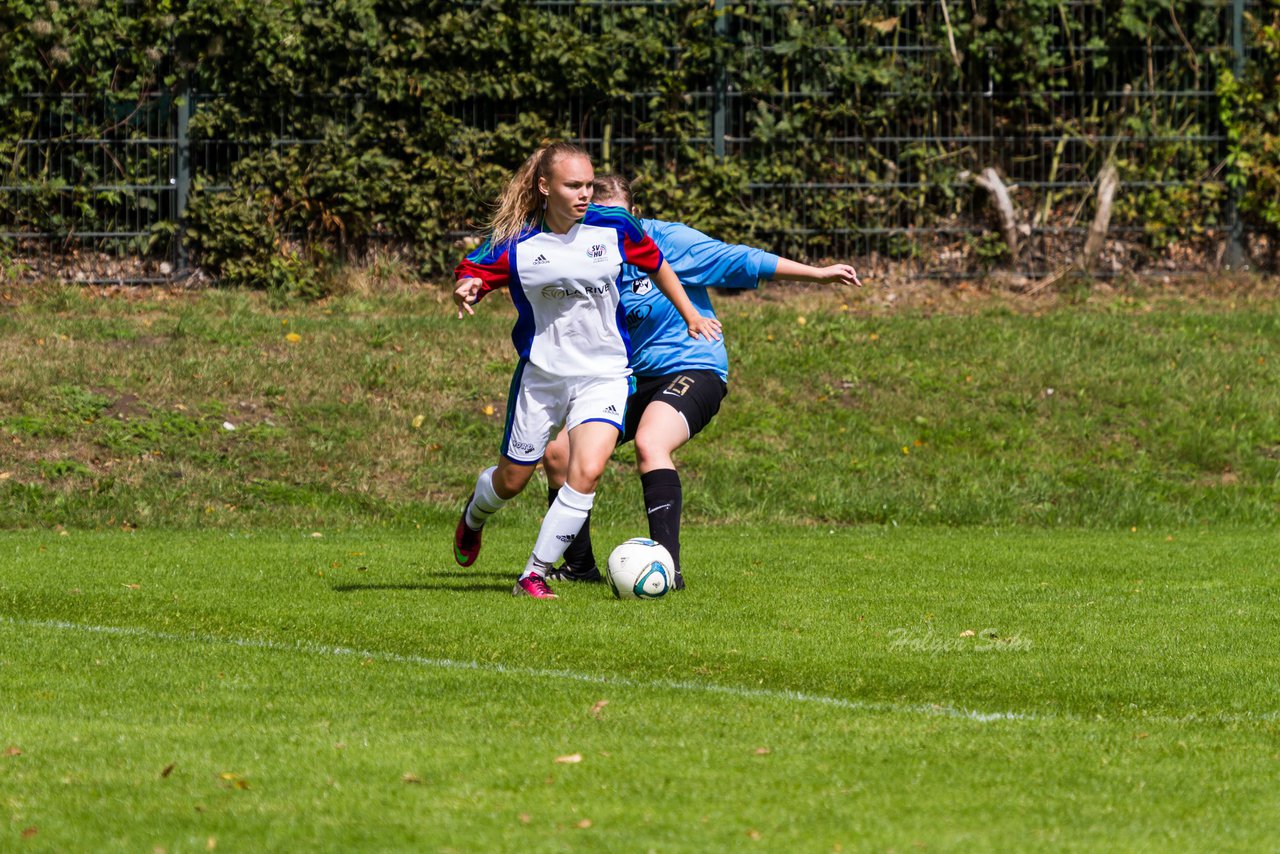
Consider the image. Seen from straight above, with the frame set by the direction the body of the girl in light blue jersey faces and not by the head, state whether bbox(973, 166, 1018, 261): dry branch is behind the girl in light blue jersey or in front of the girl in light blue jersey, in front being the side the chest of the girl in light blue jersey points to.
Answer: behind

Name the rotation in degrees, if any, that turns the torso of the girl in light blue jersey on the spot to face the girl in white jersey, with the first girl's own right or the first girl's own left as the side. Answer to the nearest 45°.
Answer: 0° — they already face them

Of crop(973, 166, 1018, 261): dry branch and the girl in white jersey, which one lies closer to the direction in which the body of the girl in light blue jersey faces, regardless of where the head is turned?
the girl in white jersey

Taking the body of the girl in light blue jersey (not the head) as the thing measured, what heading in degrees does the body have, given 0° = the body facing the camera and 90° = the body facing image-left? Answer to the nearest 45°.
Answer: approximately 45°

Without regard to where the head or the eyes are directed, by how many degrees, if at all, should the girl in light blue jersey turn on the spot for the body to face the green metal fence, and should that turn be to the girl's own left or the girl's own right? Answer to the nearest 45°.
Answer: approximately 135° to the girl's own right

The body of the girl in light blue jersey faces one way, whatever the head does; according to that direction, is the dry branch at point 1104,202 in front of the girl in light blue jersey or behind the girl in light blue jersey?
behind

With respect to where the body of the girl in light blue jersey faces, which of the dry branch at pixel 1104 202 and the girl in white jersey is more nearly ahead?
the girl in white jersey

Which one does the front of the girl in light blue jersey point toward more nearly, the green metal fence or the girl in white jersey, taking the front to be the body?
the girl in white jersey
